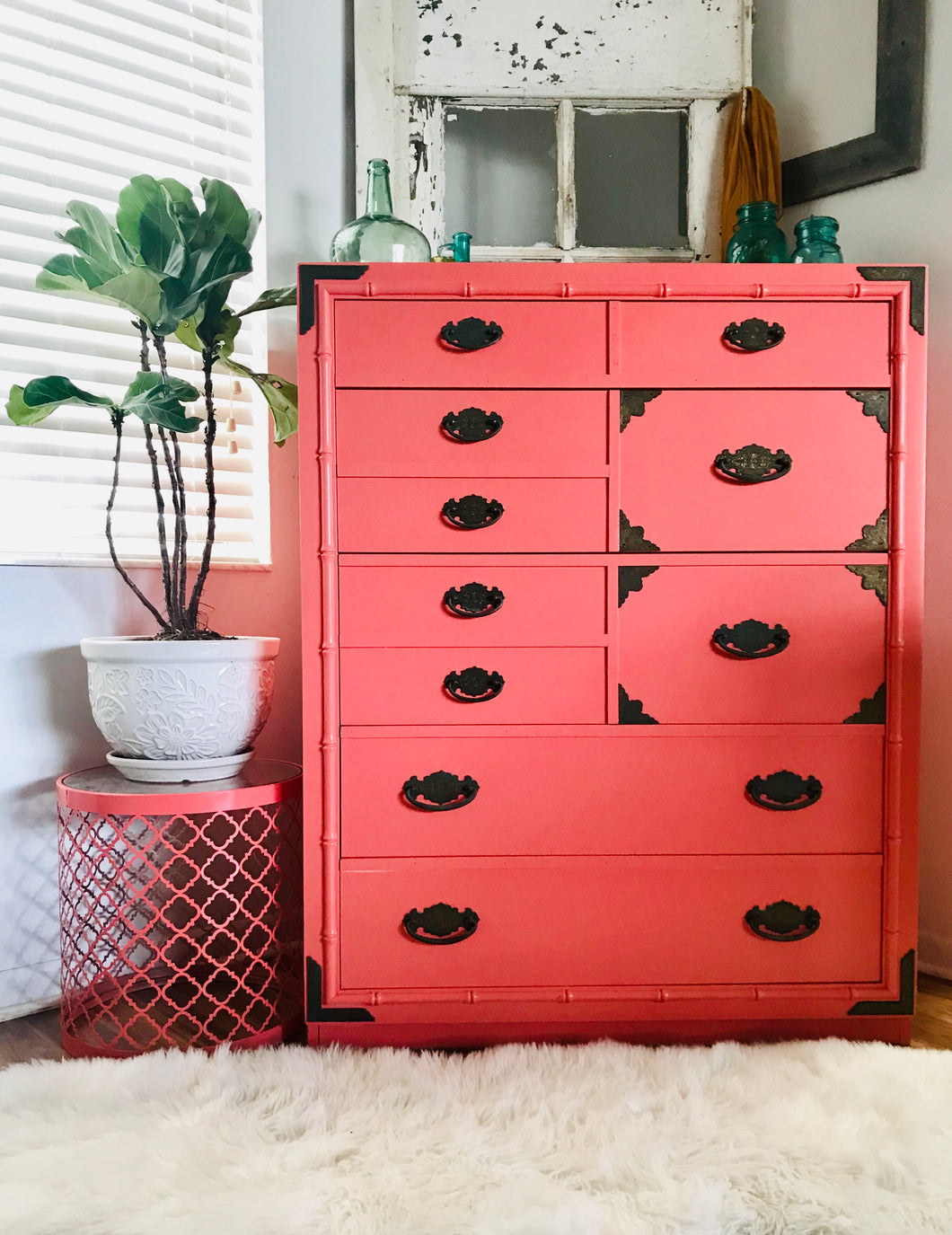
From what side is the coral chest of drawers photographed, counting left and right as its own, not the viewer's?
front

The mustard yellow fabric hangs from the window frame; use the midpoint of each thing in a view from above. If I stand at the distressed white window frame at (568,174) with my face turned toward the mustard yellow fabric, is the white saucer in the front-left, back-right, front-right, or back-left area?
back-right
